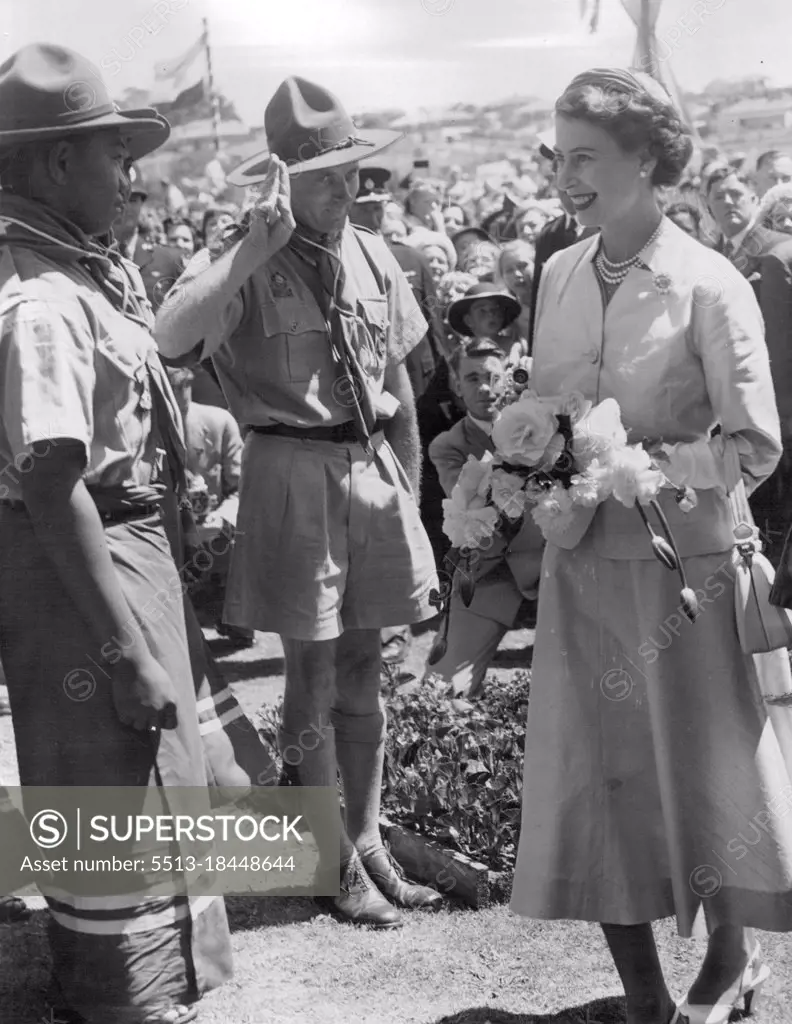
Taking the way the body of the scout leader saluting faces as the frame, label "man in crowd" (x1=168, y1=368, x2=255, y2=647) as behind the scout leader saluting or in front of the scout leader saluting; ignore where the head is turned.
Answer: behind

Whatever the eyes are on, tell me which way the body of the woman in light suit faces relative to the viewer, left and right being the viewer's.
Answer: facing the viewer and to the left of the viewer

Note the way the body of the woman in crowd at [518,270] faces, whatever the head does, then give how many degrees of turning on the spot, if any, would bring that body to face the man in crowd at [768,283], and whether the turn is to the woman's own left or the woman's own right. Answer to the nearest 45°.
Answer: approximately 45° to the woman's own left

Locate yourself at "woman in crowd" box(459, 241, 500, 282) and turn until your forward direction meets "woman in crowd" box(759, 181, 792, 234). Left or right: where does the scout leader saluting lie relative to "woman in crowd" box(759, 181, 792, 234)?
right

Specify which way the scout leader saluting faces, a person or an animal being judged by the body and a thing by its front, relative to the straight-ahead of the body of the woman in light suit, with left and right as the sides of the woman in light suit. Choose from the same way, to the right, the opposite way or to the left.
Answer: to the left

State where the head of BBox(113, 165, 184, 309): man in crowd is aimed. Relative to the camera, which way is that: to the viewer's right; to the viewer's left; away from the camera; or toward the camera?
toward the camera

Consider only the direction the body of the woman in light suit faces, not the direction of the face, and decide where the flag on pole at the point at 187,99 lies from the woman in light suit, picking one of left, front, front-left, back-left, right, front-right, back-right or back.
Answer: right

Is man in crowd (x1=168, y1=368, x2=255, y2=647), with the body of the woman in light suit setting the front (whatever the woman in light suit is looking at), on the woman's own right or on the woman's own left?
on the woman's own right

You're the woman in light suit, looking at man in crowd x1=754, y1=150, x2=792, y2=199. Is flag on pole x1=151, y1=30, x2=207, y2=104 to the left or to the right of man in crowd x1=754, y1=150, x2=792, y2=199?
left

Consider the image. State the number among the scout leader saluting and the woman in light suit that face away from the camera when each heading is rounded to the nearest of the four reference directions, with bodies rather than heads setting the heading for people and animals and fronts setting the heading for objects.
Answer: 0

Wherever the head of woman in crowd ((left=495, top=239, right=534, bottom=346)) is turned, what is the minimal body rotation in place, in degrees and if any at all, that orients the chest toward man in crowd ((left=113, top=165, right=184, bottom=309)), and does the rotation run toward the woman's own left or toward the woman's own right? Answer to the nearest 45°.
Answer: approximately 90° to the woman's own right

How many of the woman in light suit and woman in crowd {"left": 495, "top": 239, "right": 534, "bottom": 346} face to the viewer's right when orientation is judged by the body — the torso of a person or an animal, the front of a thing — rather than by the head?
0

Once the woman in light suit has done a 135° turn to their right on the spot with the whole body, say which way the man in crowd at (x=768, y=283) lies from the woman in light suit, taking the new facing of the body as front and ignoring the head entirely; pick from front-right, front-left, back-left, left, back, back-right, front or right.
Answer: front

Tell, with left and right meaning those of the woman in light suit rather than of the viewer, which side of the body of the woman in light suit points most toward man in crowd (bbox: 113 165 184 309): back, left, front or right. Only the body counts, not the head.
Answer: right

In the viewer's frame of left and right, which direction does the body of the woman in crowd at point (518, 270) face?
facing the viewer

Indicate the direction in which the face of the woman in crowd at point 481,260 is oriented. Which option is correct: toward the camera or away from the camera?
toward the camera

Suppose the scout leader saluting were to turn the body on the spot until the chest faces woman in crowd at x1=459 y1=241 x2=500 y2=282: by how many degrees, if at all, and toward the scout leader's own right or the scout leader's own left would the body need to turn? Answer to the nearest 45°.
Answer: approximately 135° to the scout leader's own left

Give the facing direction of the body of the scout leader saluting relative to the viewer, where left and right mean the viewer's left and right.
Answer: facing the viewer and to the right of the viewer
